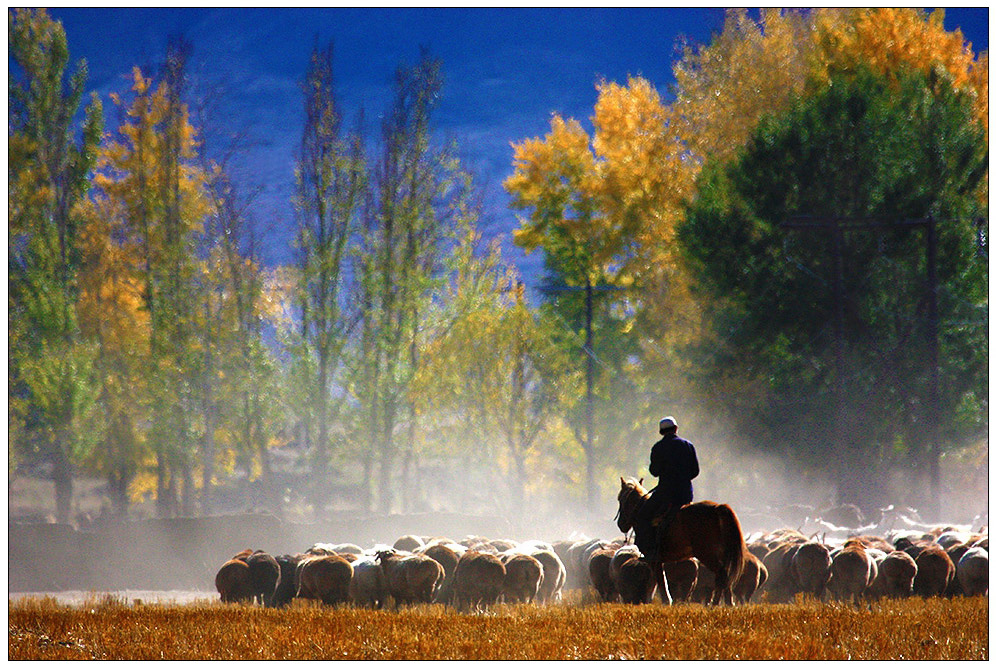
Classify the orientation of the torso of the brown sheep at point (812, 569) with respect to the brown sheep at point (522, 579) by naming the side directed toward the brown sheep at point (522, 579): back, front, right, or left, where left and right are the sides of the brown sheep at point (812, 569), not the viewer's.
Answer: left

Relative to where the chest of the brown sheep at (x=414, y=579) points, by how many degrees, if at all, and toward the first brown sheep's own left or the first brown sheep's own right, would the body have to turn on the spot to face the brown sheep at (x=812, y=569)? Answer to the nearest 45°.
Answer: approximately 135° to the first brown sheep's own right

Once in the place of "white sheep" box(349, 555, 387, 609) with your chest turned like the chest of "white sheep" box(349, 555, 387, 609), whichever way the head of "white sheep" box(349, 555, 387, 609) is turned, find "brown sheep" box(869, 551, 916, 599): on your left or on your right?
on your right

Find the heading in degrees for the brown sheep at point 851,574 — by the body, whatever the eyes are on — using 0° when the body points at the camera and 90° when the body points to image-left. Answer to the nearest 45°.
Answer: approximately 180°

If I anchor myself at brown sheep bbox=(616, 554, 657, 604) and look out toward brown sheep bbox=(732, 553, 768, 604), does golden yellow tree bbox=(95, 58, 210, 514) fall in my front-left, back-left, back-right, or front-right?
back-left

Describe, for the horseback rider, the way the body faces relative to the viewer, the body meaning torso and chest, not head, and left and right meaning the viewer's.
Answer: facing away from the viewer and to the left of the viewer

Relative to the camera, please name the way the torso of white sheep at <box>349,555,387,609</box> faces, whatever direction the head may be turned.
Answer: away from the camera

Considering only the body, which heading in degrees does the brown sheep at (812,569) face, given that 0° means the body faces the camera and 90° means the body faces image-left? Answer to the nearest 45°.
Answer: approximately 180°

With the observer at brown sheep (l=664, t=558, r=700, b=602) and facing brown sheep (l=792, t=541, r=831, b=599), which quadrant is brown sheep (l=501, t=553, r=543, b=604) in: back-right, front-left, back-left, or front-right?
back-left
